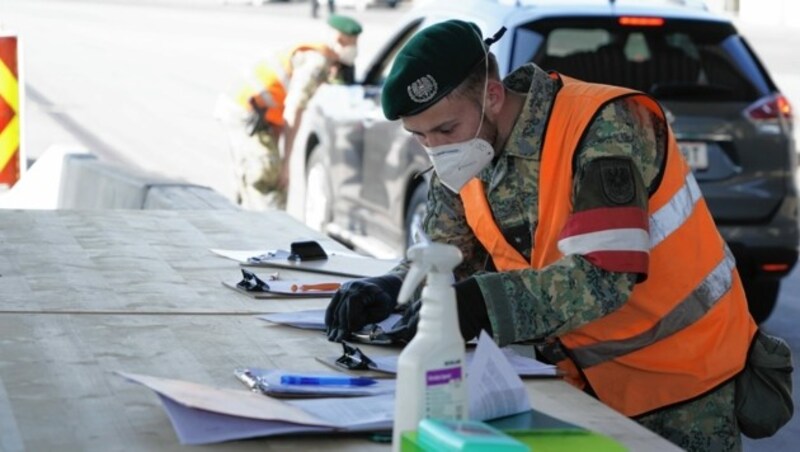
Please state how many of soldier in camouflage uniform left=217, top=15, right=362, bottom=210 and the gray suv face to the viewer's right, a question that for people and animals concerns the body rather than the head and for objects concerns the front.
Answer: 1

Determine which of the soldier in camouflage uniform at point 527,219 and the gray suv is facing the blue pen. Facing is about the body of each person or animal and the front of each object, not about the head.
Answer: the soldier in camouflage uniform

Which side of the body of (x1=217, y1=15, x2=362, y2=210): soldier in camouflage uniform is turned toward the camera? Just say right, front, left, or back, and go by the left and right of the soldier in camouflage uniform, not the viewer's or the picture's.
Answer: right

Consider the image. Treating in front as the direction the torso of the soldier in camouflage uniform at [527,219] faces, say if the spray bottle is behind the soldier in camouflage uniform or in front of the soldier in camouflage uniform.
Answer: in front

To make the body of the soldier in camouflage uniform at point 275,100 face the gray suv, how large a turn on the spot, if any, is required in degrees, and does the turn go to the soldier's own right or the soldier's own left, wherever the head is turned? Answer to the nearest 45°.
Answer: approximately 45° to the soldier's own right

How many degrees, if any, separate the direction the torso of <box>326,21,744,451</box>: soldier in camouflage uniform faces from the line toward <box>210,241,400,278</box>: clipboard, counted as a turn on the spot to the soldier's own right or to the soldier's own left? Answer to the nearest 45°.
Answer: approximately 90° to the soldier's own right

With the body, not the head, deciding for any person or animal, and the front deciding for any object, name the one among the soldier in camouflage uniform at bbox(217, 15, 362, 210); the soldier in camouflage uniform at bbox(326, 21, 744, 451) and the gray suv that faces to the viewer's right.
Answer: the soldier in camouflage uniform at bbox(217, 15, 362, 210)

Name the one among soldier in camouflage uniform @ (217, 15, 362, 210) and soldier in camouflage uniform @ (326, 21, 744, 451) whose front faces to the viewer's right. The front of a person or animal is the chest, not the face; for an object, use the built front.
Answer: soldier in camouflage uniform @ (217, 15, 362, 210)

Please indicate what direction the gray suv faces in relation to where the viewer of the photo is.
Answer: facing away from the viewer and to the left of the viewer

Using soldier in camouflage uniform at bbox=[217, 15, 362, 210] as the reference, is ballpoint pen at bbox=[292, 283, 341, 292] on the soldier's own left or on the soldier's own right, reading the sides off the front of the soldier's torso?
on the soldier's own right

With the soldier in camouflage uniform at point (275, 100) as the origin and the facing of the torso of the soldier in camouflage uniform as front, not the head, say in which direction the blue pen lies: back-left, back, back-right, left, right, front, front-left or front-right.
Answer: right
